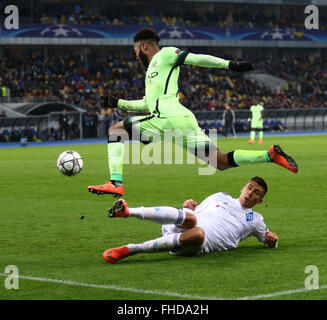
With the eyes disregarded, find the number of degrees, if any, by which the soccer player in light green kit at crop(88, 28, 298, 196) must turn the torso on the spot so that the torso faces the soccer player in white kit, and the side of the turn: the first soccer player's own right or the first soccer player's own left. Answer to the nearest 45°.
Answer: approximately 90° to the first soccer player's own left

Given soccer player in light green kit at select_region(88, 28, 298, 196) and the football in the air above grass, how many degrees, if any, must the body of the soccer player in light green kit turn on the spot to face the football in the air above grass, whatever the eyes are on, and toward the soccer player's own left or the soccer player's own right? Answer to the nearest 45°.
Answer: approximately 45° to the soccer player's own right

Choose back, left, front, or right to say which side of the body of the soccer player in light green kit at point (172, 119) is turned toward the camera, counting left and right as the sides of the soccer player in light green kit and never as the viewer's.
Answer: left

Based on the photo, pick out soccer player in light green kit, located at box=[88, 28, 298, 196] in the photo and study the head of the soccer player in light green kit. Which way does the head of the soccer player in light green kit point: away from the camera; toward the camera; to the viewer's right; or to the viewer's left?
to the viewer's left

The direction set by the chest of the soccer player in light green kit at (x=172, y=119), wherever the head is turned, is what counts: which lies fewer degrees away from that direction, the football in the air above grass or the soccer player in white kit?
the football in the air above grass
